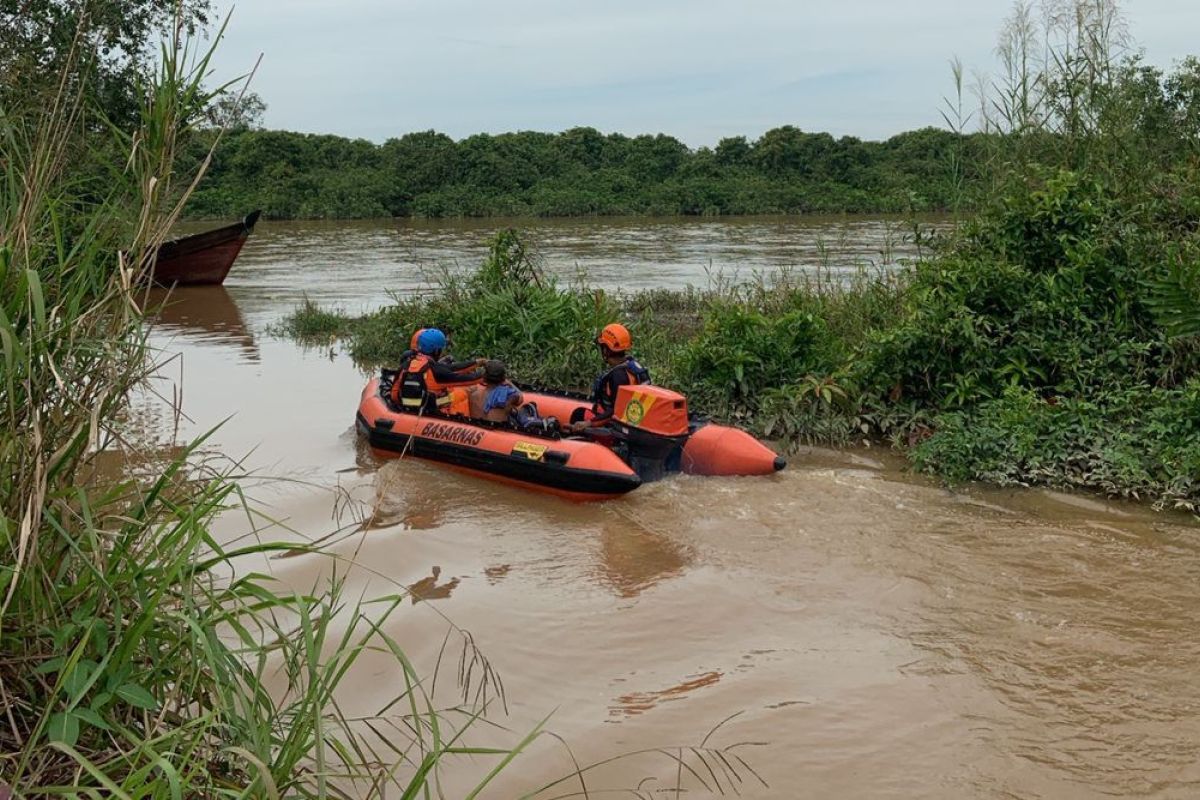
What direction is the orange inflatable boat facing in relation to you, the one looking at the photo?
facing away from the viewer and to the left of the viewer

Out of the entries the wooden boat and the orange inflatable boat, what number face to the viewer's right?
1

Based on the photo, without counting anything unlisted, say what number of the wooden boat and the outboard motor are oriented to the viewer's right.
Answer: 1

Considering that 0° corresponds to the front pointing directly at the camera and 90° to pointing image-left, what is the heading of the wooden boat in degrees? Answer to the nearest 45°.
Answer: approximately 270°

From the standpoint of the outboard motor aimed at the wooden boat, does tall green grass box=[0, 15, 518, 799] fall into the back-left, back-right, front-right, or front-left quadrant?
back-left

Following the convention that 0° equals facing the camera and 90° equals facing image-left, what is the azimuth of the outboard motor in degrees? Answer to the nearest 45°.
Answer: approximately 135°

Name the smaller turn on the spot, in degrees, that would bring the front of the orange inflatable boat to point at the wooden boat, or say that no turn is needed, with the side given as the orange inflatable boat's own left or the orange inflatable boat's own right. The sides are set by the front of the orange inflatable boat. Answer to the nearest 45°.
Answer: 0° — it already faces it

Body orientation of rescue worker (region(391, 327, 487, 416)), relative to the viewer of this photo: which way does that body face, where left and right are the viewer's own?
facing away from the viewer and to the right of the viewer
